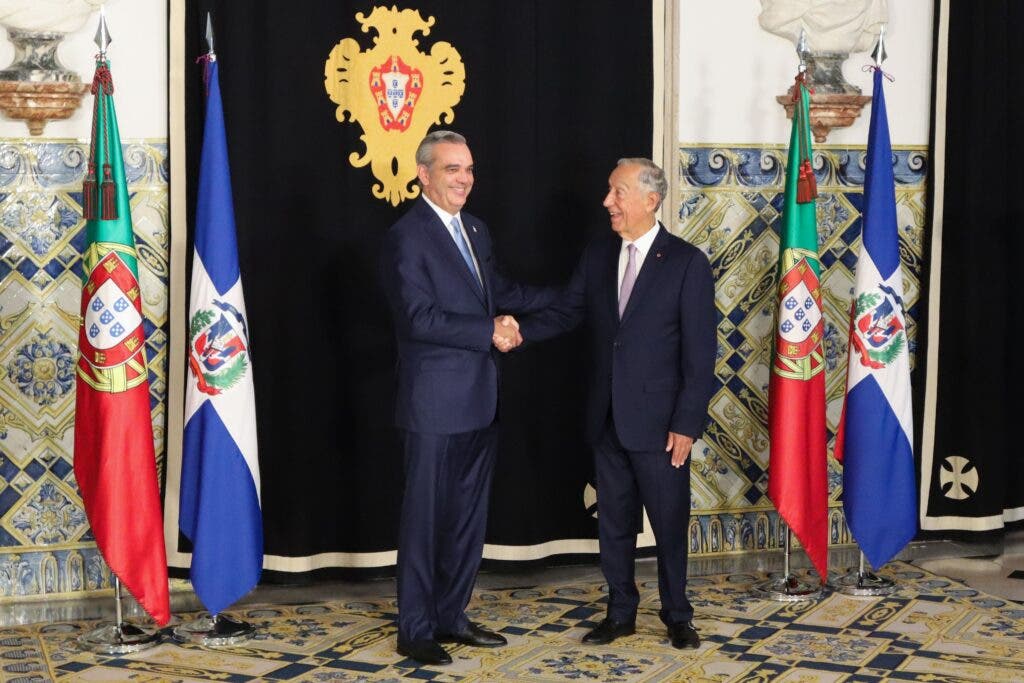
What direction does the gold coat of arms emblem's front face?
toward the camera

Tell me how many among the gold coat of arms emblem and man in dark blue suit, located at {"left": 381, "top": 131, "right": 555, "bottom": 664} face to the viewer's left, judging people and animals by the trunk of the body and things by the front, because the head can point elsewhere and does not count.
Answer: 0

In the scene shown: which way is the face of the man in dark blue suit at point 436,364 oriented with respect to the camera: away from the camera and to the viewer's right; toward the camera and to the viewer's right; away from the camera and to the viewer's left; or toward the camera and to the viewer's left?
toward the camera and to the viewer's right

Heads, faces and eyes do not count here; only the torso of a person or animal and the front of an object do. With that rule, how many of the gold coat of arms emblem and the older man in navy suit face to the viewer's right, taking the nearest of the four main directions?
0

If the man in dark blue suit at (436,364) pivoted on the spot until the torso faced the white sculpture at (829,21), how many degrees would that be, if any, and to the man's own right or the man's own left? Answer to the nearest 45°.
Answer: approximately 90° to the man's own left

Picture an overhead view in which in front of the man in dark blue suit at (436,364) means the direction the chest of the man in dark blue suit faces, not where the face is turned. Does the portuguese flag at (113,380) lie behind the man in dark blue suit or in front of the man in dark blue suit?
behind

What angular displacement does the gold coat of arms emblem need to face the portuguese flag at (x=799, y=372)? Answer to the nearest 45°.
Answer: approximately 90° to its left

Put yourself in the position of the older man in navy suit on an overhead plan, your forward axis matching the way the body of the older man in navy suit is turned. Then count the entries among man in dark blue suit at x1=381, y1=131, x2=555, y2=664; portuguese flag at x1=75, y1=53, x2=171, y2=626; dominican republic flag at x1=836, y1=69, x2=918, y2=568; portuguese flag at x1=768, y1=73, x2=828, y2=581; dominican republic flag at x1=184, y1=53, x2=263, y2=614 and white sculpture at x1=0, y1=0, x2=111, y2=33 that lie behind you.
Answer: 2

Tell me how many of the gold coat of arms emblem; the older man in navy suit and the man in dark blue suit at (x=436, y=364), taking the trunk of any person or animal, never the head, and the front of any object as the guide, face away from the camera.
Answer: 0

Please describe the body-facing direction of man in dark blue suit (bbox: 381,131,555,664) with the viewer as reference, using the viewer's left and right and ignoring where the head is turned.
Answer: facing the viewer and to the right of the viewer

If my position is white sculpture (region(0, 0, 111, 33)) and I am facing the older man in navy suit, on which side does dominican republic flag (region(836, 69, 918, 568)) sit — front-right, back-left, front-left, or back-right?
front-left

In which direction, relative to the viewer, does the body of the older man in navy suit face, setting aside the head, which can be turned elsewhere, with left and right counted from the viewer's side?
facing the viewer and to the left of the viewer

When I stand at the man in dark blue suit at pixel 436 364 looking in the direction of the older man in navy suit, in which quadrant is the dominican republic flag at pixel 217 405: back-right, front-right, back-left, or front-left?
back-left

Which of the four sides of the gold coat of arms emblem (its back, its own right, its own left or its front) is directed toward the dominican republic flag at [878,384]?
left
